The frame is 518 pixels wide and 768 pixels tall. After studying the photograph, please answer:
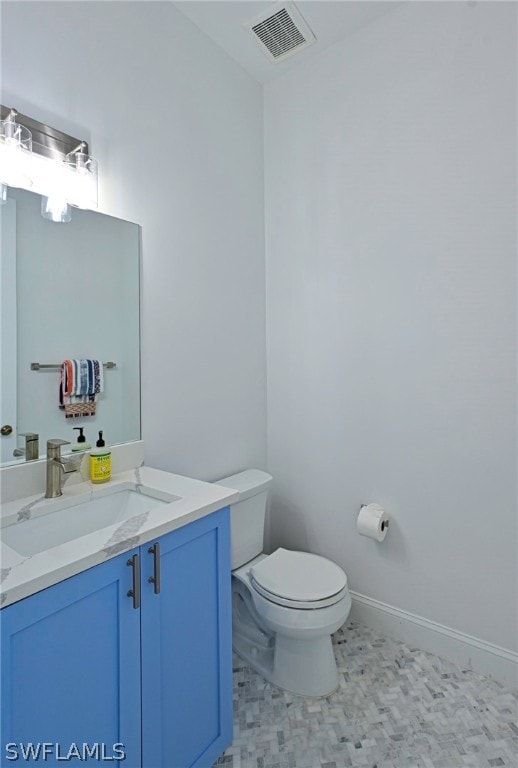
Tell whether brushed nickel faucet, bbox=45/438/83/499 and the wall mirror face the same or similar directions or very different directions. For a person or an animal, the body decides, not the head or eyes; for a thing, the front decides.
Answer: same or similar directions

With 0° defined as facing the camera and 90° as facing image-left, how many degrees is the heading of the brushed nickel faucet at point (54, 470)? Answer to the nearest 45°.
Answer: approximately 315°

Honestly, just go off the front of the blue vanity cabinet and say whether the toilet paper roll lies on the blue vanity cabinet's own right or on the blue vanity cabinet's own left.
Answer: on the blue vanity cabinet's own left

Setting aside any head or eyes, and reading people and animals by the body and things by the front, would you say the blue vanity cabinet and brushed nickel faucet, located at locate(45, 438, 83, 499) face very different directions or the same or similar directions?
same or similar directions

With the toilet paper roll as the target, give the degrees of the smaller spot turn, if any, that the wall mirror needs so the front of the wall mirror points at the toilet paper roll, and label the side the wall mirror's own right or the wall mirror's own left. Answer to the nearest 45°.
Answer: approximately 45° to the wall mirror's own left

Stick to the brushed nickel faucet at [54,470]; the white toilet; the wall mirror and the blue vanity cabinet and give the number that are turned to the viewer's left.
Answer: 0

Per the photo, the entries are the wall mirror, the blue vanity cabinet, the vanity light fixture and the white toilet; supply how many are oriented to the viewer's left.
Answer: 0

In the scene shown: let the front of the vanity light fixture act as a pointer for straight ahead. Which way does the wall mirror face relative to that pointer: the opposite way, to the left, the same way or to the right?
the same way

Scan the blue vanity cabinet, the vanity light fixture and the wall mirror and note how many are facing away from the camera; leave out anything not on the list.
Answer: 0

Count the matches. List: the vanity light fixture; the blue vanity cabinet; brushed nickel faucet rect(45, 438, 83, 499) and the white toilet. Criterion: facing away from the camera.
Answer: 0

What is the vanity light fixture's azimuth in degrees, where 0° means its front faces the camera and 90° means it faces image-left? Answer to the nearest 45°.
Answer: approximately 315°

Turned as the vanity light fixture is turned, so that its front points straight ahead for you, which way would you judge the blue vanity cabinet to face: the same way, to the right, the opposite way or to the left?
the same way

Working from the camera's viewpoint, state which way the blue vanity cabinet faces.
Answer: facing the viewer and to the right of the viewer
